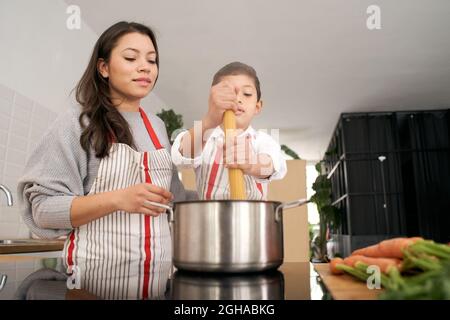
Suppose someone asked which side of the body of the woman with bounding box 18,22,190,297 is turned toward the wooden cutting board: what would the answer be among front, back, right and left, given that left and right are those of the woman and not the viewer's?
front

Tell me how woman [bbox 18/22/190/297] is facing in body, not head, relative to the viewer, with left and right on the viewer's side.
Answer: facing the viewer and to the right of the viewer

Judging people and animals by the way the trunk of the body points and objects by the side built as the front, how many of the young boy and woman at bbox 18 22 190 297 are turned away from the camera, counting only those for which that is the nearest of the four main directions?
0

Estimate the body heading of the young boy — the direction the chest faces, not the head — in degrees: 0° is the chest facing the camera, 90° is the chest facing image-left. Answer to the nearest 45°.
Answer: approximately 0°

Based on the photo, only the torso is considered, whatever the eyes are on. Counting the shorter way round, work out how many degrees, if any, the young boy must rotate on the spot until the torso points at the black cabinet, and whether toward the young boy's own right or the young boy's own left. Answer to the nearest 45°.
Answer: approximately 135° to the young boy's own left
